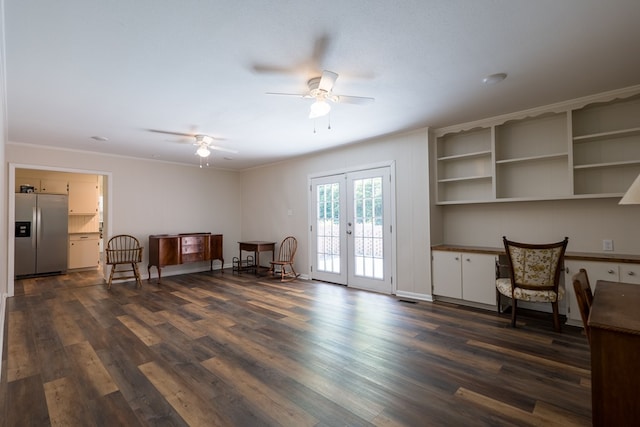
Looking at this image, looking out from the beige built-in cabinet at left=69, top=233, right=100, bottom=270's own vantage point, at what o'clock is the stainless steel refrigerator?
The stainless steel refrigerator is roughly at 2 o'clock from the beige built-in cabinet.

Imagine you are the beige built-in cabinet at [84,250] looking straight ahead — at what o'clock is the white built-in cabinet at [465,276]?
the white built-in cabinet at [465,276] is roughly at 11 o'clock from the beige built-in cabinet at [84,250].

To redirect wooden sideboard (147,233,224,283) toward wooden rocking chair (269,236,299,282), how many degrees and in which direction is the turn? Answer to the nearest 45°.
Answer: approximately 45° to its left

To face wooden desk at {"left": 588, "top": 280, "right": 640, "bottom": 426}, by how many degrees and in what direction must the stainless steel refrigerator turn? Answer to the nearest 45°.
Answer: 0° — it already faces it

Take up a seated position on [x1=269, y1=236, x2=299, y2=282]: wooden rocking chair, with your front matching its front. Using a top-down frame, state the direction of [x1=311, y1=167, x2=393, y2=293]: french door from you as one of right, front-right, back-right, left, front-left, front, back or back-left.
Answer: left

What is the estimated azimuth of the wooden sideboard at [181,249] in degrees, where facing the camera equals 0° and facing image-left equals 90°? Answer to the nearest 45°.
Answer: approximately 315°

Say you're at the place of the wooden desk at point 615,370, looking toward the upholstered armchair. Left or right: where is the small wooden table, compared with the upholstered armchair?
left

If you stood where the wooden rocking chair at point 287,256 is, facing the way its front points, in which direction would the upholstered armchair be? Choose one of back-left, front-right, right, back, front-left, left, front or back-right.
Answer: left

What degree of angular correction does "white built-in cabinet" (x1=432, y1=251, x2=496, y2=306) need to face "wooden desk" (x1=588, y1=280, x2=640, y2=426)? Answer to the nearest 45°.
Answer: approximately 45° to its left

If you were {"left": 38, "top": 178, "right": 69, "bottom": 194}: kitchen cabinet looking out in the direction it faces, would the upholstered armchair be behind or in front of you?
in front

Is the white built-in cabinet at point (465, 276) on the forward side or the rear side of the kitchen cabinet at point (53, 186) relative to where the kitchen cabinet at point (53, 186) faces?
on the forward side

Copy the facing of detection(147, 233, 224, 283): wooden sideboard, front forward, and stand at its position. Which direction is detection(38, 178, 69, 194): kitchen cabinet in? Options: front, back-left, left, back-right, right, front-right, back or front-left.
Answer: back

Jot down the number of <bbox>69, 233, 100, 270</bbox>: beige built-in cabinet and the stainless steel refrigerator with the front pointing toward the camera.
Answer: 2
